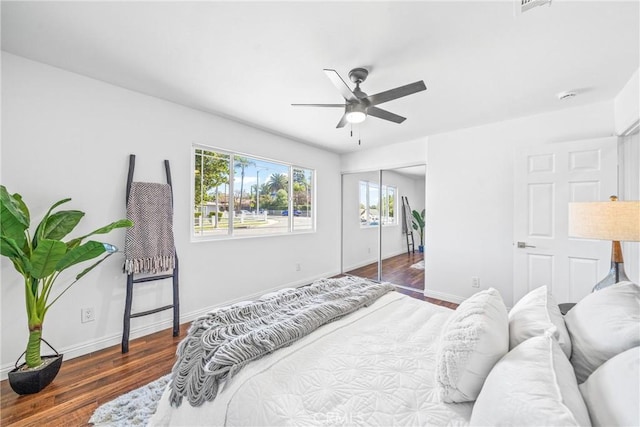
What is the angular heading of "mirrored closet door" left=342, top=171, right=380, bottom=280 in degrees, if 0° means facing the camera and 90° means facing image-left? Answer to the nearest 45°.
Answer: approximately 45°

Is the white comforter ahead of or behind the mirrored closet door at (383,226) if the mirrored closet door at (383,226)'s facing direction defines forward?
ahead

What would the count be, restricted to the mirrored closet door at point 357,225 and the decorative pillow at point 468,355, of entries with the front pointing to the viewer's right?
0

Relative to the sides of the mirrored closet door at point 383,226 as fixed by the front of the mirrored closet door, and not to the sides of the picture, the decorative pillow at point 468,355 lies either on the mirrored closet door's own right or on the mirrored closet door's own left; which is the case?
on the mirrored closet door's own left

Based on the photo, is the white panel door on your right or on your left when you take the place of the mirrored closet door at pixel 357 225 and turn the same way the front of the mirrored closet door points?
on your left

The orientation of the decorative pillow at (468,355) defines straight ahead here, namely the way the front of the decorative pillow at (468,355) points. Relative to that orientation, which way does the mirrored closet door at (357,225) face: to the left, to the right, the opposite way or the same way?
to the left

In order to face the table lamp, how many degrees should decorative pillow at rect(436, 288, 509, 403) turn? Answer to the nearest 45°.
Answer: approximately 135° to its right

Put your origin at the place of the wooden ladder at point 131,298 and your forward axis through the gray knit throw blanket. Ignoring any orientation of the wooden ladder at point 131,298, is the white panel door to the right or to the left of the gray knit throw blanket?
left

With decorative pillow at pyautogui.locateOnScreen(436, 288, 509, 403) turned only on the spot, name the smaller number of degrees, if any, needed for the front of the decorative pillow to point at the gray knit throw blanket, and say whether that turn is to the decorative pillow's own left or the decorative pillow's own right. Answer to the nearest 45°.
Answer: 0° — it already faces it

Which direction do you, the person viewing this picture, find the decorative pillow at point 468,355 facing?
facing to the left of the viewer

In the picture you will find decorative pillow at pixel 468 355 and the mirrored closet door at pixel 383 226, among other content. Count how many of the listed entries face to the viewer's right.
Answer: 0

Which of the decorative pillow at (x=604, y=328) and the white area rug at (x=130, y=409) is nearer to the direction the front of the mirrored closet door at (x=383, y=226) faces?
the white area rug
